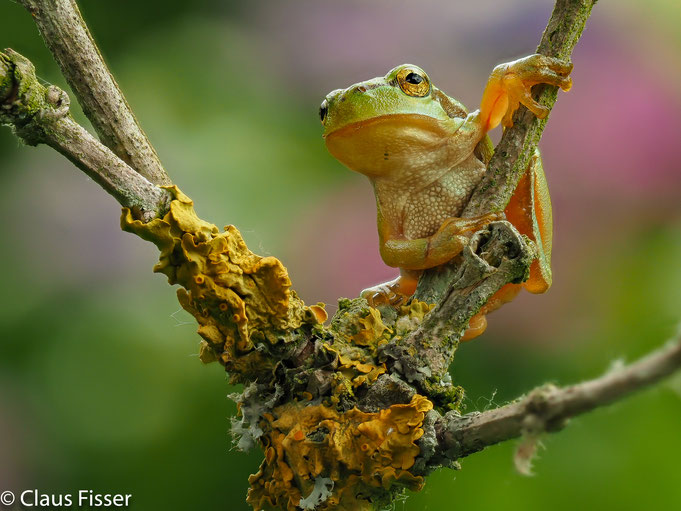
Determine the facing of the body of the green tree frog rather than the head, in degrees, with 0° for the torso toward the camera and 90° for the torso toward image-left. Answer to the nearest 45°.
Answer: approximately 45°
